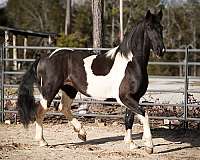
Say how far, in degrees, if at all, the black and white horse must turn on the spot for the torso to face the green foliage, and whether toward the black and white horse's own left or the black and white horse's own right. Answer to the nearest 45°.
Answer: approximately 90° to the black and white horse's own left

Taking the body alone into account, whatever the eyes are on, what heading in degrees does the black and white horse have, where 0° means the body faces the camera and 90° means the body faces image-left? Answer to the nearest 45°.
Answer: approximately 270°
